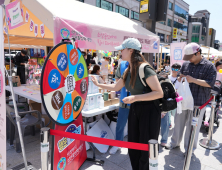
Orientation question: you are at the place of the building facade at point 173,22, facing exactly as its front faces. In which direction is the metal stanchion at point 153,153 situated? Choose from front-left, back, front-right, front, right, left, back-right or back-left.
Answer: front-right

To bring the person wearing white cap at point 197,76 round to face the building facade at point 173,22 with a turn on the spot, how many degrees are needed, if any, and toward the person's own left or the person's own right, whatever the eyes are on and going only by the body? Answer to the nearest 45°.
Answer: approximately 135° to the person's own right

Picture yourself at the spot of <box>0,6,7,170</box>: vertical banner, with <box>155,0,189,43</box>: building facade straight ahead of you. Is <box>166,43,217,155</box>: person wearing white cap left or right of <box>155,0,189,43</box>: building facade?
right

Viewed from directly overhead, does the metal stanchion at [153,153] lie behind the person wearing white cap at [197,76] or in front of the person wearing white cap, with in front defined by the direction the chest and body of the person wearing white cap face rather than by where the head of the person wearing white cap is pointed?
in front

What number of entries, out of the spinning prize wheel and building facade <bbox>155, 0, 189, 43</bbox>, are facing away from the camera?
0

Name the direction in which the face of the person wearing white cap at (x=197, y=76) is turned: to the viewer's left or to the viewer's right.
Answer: to the viewer's left

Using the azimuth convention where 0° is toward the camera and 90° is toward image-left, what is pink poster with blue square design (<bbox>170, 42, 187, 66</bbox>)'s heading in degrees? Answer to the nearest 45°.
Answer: approximately 0°

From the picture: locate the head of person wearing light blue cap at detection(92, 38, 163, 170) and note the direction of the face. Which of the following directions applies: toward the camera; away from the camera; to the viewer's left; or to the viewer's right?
to the viewer's left

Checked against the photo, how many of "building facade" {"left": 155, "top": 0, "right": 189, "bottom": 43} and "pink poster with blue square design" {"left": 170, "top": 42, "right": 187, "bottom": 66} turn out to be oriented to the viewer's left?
0

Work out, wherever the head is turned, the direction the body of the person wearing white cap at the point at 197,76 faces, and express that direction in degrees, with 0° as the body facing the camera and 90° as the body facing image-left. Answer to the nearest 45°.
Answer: approximately 45°

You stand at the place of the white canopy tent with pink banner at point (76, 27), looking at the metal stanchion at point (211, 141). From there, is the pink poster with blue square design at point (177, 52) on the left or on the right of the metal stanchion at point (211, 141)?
left

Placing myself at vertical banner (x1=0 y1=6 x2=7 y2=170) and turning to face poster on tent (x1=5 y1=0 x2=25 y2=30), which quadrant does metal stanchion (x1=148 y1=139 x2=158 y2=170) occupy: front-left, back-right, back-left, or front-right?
back-right

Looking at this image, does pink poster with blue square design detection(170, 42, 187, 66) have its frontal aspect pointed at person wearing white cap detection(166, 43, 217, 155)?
yes

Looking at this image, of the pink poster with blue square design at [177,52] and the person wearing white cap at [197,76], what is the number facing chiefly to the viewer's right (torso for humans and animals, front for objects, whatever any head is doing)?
0

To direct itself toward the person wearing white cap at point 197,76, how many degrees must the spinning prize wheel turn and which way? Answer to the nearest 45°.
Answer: approximately 45° to its left

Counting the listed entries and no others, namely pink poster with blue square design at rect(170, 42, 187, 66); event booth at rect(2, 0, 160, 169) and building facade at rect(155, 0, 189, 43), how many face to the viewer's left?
0
